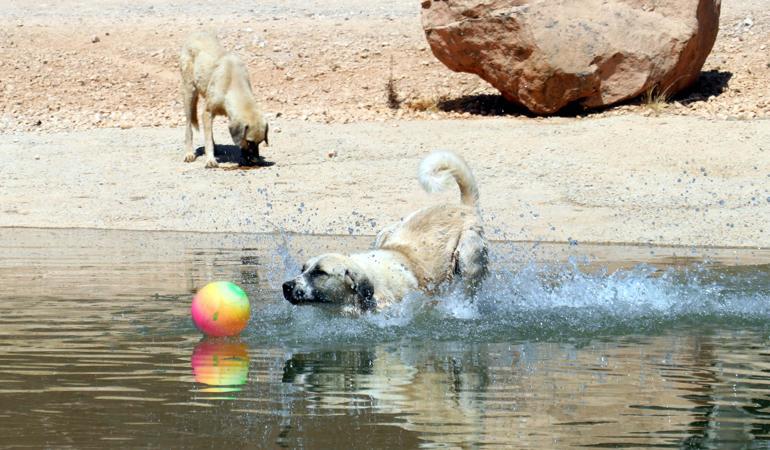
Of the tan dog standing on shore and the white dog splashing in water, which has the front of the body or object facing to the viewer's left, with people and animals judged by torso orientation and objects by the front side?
the white dog splashing in water

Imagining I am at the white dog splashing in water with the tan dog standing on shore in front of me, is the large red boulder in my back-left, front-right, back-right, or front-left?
front-right

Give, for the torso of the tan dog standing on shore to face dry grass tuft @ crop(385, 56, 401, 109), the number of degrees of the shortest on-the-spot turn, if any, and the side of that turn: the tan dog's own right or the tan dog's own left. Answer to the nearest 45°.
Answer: approximately 90° to the tan dog's own left

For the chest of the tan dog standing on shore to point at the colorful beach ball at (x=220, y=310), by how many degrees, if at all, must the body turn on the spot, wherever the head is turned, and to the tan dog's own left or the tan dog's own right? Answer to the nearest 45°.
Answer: approximately 45° to the tan dog's own right

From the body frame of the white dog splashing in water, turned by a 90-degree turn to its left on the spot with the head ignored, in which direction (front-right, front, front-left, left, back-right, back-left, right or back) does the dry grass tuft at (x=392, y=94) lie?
back

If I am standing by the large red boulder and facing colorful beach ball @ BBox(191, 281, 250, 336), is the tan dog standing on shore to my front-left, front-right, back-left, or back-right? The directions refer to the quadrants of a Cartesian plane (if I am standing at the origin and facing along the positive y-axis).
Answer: front-right

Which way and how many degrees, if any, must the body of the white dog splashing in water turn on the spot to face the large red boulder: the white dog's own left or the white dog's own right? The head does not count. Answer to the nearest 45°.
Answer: approximately 90° to the white dog's own right

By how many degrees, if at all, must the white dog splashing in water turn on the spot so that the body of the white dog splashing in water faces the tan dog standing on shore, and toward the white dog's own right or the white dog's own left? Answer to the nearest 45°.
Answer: approximately 90° to the white dog's own right

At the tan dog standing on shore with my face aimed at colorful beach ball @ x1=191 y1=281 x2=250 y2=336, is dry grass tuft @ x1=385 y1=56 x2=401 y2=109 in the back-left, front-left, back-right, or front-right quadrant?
back-left

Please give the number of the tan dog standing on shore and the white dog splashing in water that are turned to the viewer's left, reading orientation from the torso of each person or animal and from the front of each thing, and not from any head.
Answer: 1

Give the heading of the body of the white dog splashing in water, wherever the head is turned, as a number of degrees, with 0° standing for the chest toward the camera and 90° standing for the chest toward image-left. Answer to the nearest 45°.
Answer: approximately 90°

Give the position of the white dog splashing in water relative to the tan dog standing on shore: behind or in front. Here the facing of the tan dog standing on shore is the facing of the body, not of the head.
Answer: in front

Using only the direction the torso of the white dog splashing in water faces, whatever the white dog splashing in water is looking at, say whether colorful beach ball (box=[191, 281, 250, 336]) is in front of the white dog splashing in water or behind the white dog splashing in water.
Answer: in front

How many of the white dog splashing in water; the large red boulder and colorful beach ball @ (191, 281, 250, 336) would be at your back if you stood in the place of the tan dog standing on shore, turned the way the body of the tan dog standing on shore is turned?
0

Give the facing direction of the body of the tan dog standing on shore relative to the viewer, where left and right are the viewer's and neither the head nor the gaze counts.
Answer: facing the viewer and to the right of the viewer
